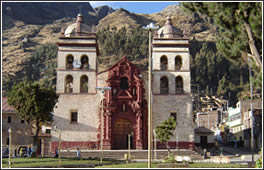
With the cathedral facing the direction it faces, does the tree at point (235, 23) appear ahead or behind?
ahead

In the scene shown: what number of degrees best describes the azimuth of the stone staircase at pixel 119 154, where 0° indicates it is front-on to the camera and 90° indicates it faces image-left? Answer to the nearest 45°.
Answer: approximately 0°

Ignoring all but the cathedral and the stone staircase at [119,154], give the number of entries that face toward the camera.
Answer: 2

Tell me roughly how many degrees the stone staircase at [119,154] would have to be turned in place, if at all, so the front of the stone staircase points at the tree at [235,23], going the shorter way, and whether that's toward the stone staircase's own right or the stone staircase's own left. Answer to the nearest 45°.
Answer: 0° — it already faces it

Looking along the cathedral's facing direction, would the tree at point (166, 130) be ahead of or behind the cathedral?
ahead
